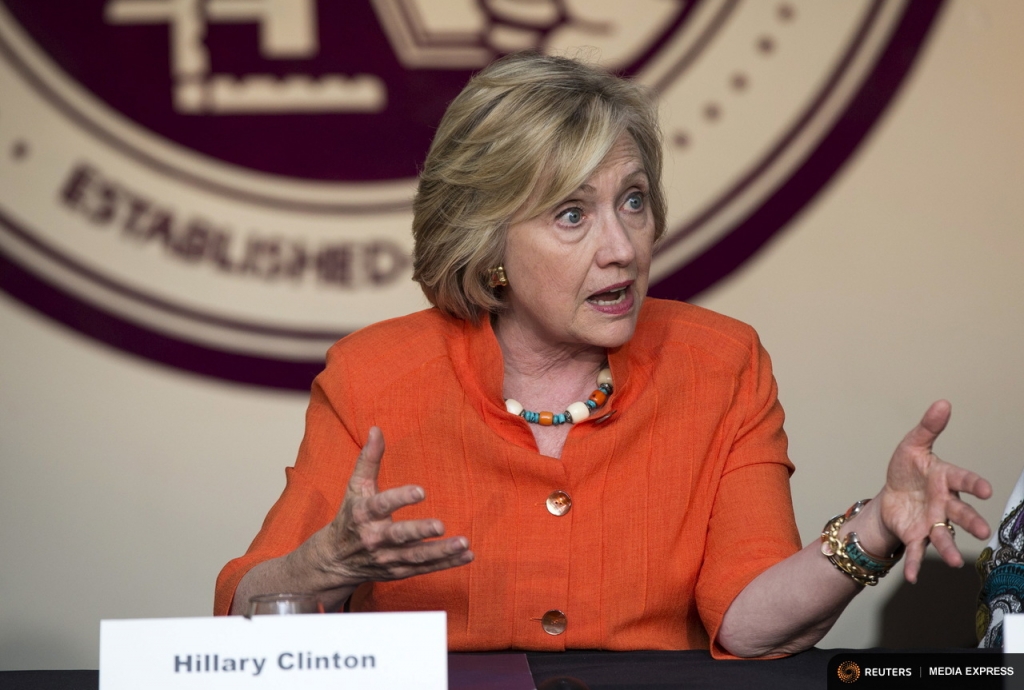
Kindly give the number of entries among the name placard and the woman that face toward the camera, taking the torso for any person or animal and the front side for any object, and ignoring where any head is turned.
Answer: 2

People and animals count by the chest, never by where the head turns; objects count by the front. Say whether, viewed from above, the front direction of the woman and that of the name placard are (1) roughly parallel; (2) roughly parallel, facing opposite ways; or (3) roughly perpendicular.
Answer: roughly parallel

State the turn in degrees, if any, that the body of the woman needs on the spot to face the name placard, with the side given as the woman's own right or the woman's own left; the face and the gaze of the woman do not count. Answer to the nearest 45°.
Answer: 0° — they already face it

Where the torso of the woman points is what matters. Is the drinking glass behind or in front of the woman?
in front

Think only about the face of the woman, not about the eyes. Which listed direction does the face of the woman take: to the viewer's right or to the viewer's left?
to the viewer's right

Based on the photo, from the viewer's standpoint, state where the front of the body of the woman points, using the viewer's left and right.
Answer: facing the viewer

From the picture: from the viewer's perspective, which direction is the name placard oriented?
toward the camera
